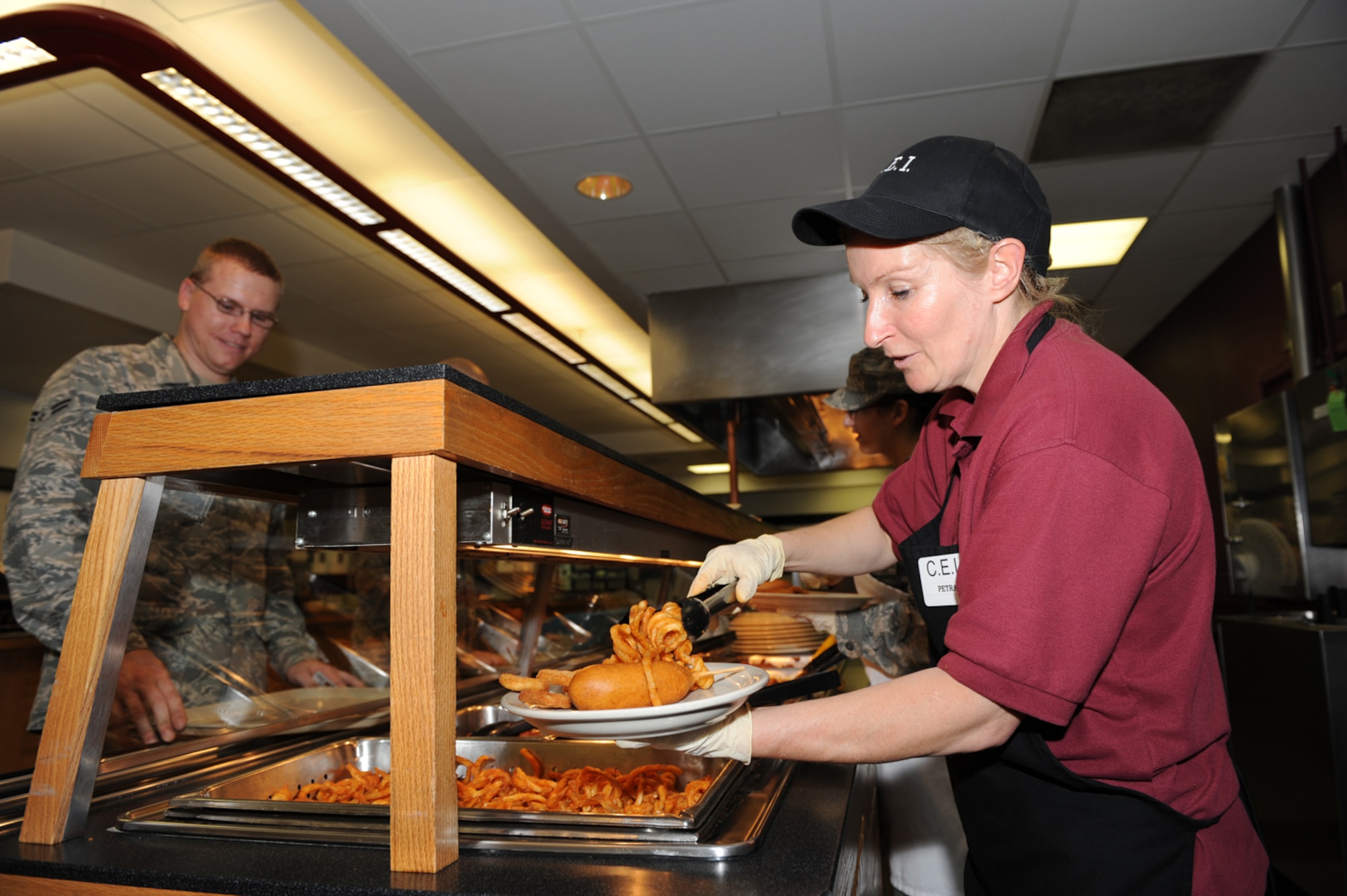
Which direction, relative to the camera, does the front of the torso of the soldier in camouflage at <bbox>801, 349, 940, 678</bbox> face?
to the viewer's left

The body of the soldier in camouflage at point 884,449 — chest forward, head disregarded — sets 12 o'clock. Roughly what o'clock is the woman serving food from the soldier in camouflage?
The woman serving food is roughly at 9 o'clock from the soldier in camouflage.

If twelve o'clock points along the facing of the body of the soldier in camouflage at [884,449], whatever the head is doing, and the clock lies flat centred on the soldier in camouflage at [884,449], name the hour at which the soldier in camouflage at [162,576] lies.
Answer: the soldier in camouflage at [162,576] is roughly at 11 o'clock from the soldier in camouflage at [884,449].

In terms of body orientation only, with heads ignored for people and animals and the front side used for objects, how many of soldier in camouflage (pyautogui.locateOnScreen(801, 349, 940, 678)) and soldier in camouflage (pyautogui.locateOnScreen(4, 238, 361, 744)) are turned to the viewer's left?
1

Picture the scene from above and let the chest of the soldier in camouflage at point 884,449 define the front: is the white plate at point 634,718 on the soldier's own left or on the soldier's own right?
on the soldier's own left

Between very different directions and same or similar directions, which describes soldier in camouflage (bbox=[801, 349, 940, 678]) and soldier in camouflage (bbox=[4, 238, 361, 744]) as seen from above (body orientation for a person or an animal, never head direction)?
very different directions

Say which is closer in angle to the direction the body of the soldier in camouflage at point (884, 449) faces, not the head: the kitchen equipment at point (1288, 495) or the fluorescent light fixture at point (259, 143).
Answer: the fluorescent light fixture

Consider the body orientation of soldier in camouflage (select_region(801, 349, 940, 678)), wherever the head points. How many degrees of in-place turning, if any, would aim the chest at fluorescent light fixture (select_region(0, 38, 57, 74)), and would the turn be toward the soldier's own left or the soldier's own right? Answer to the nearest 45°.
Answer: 0° — they already face it
